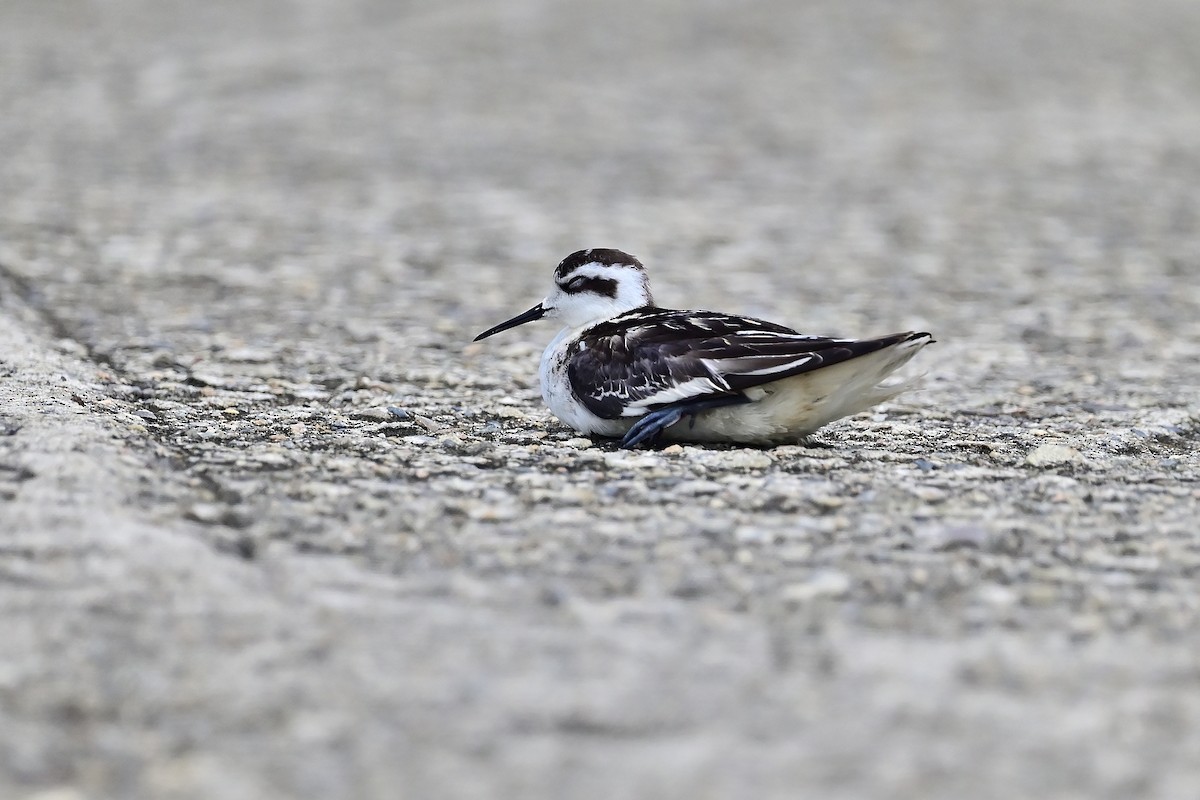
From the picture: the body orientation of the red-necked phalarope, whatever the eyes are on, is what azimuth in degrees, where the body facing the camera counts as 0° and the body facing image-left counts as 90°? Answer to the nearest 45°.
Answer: approximately 90°

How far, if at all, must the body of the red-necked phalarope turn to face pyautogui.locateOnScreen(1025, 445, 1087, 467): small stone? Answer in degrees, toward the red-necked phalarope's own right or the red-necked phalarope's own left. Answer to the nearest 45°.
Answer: approximately 180°

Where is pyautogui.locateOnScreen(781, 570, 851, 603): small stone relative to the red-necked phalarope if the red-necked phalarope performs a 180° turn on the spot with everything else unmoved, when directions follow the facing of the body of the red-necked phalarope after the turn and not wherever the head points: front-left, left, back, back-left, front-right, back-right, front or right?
right
